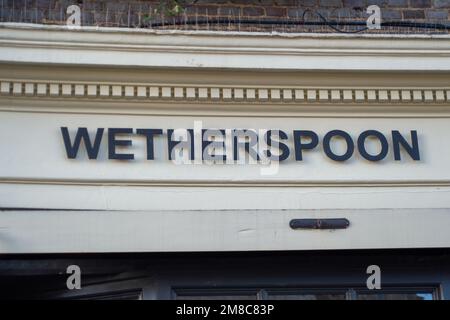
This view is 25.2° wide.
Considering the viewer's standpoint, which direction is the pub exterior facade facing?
facing the viewer
